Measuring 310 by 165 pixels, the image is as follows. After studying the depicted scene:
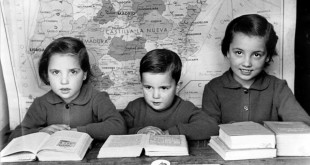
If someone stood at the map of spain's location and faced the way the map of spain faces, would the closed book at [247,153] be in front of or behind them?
in front

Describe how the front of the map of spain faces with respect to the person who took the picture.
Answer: facing the viewer

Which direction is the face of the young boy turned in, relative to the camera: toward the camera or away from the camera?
toward the camera

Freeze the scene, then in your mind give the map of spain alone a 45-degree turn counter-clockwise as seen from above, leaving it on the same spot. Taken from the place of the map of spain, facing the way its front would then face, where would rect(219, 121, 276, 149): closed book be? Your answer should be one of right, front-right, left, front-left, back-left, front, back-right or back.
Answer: front

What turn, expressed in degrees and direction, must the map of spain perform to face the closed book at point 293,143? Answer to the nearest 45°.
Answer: approximately 45° to its left
